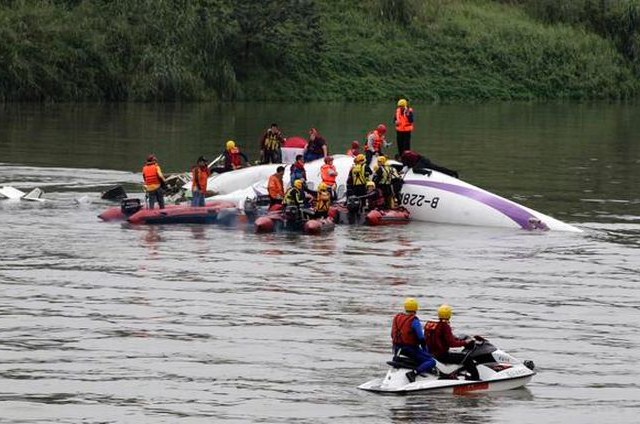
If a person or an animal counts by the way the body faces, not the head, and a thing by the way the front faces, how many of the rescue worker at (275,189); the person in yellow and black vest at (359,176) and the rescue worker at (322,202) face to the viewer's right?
1

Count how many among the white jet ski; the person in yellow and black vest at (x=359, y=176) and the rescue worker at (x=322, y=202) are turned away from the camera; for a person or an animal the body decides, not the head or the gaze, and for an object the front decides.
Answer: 2

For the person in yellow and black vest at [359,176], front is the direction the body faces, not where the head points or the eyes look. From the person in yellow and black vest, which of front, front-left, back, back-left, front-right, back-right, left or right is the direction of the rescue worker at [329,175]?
front-left

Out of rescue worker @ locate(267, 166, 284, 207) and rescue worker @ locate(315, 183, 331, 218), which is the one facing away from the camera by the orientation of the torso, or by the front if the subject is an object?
rescue worker @ locate(315, 183, 331, 218)

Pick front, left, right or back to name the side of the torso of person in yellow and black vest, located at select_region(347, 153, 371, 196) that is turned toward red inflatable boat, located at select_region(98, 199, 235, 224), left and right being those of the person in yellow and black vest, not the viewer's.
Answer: left

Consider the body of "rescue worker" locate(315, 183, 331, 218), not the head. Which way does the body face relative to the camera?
away from the camera

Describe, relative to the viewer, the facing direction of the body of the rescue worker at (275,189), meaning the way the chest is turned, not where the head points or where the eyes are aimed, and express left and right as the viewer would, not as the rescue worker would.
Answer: facing to the right of the viewer

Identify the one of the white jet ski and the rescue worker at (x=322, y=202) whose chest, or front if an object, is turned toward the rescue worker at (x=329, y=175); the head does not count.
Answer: the rescue worker at (x=322, y=202)

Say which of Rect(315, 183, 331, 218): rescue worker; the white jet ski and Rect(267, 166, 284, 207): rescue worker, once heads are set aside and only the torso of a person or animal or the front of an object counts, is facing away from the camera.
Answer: Rect(315, 183, 331, 218): rescue worker

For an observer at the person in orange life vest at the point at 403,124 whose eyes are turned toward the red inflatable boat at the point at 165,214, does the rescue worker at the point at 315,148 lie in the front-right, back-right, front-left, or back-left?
front-right

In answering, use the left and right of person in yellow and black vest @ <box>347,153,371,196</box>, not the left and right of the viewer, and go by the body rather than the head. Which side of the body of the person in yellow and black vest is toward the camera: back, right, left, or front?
back

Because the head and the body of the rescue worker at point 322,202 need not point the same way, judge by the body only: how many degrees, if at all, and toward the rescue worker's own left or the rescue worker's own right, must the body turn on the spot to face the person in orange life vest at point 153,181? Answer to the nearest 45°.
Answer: approximately 90° to the rescue worker's own left

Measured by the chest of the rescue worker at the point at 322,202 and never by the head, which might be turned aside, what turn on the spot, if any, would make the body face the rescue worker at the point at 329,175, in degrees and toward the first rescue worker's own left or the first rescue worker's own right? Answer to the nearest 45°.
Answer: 0° — they already face them
